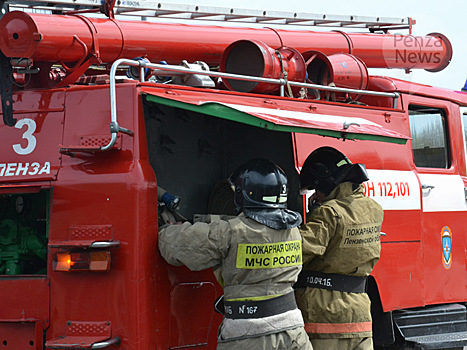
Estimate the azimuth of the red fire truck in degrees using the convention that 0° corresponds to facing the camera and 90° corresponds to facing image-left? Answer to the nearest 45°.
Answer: approximately 225°

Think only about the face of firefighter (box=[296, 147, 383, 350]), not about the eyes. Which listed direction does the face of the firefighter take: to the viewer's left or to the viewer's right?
to the viewer's left

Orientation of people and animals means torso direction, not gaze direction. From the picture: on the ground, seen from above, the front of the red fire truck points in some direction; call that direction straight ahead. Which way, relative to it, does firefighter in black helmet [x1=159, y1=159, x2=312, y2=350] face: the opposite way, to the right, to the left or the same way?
to the left

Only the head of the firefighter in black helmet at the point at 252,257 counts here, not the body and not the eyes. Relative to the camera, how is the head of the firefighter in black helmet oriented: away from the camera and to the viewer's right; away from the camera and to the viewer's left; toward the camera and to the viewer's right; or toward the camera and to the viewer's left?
away from the camera and to the viewer's left

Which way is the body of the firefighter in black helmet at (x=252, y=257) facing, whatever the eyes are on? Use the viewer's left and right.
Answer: facing away from the viewer and to the left of the viewer

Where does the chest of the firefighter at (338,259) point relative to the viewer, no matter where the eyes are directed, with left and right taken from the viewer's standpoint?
facing away from the viewer and to the left of the viewer
